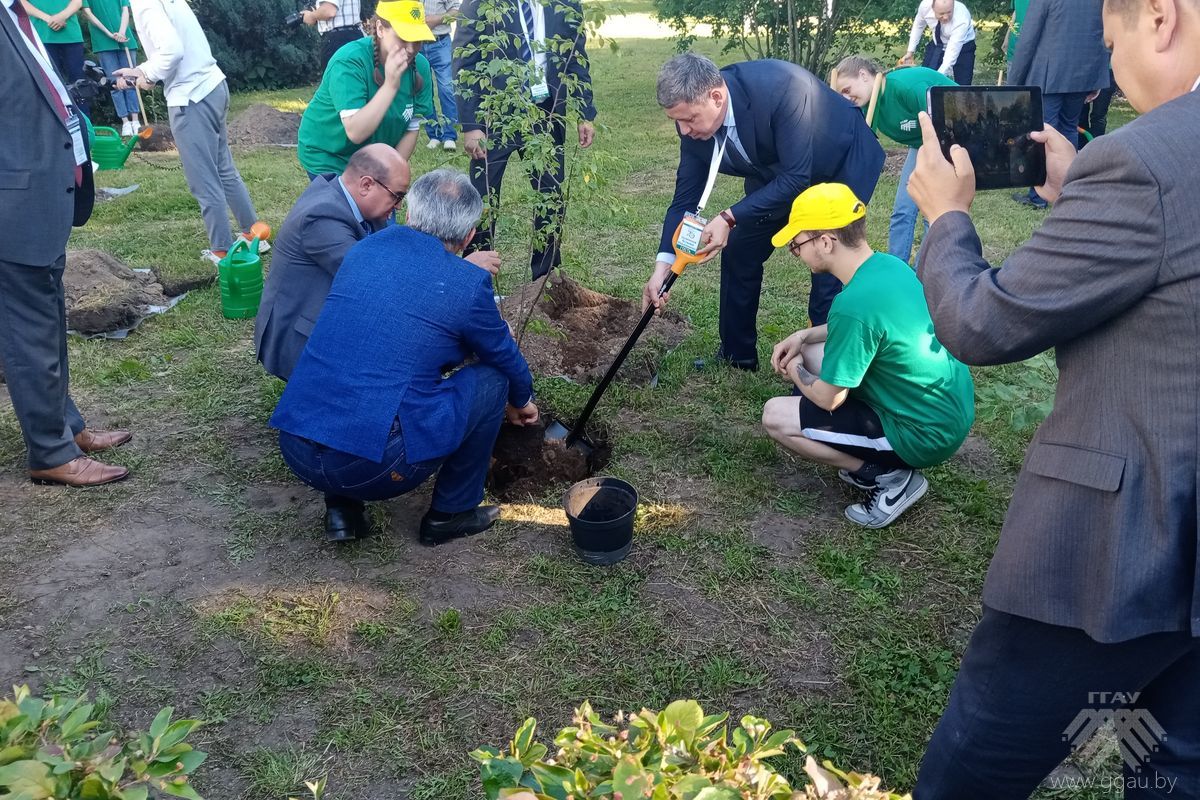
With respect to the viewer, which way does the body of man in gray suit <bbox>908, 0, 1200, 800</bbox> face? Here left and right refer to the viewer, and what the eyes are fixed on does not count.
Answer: facing away from the viewer and to the left of the viewer

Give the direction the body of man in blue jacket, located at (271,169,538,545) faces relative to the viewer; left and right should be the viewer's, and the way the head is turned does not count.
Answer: facing away from the viewer and to the right of the viewer

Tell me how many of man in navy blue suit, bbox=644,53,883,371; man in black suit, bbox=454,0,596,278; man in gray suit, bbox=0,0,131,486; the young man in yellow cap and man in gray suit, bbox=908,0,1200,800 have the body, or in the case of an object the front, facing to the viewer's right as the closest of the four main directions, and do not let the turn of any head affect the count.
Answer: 1

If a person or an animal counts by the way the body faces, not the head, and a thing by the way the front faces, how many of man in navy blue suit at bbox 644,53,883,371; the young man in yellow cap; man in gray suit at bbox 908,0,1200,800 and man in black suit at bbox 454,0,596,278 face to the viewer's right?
0

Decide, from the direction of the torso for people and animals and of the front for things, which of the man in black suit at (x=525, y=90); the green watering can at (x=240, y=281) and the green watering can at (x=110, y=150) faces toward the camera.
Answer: the man in black suit

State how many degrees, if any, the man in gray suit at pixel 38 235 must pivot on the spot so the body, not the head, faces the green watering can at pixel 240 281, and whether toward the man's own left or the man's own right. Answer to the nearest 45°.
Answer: approximately 45° to the man's own left

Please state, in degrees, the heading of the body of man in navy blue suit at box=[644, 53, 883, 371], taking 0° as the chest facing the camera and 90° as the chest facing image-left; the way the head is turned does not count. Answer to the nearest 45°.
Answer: approximately 45°

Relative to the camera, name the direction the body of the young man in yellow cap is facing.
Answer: to the viewer's left

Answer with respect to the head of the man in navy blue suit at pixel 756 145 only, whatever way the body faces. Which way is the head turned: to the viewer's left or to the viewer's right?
to the viewer's left

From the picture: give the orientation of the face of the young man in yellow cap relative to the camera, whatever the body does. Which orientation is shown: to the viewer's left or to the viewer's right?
to the viewer's left

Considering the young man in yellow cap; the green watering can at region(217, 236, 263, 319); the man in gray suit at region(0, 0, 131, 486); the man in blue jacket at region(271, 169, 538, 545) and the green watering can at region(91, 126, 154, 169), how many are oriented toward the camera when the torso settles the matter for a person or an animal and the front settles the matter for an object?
0

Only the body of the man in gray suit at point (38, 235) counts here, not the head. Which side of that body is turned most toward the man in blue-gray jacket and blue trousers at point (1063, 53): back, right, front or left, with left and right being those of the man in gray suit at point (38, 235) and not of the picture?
front

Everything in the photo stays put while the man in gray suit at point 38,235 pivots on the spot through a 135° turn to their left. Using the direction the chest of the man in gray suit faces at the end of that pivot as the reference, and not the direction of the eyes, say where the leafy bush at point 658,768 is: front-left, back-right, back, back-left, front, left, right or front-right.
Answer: back-left

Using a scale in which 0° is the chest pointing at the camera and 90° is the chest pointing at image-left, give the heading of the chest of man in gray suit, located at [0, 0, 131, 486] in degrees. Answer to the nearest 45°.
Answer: approximately 270°

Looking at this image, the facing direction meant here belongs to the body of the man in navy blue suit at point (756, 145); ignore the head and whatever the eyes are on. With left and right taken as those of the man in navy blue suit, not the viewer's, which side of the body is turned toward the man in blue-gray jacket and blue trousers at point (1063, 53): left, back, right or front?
back
